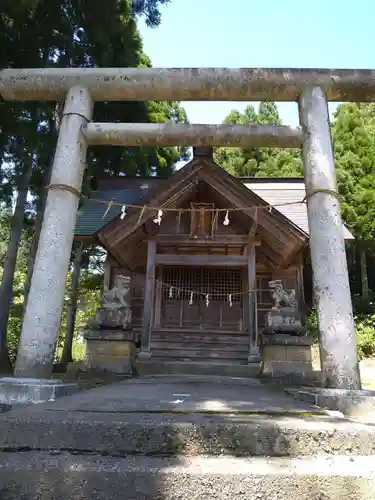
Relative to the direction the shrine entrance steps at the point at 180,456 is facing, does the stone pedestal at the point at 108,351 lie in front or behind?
behind

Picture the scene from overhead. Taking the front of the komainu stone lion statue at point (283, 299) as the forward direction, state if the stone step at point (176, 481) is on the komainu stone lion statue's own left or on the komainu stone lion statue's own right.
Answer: on the komainu stone lion statue's own left

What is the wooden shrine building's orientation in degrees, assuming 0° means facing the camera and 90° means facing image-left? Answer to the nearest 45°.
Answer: approximately 0°

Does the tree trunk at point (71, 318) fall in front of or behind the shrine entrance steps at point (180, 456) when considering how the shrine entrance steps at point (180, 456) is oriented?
behind

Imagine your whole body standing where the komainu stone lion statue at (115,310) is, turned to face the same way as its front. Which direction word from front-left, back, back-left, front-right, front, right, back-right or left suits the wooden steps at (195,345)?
front-left

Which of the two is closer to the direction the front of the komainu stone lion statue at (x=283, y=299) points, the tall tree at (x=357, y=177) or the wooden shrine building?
the wooden shrine building

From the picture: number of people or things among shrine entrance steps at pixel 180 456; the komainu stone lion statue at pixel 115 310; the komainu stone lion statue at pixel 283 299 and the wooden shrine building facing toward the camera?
2

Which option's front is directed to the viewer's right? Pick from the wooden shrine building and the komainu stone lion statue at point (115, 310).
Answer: the komainu stone lion statue

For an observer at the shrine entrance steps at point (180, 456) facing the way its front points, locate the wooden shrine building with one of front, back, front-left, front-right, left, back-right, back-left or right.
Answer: back

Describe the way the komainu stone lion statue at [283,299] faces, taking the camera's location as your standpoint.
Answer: facing to the left of the viewer

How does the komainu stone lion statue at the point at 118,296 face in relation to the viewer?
to the viewer's right
